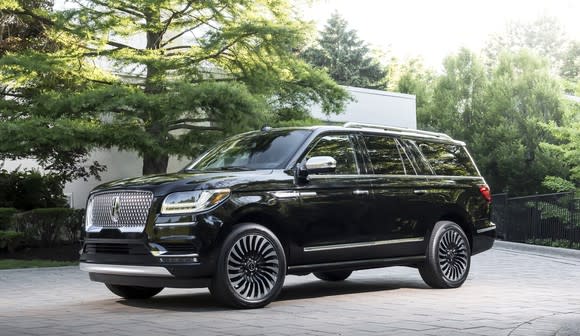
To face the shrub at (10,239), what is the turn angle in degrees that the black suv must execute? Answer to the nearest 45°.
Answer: approximately 90° to its right

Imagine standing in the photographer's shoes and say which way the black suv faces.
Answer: facing the viewer and to the left of the viewer

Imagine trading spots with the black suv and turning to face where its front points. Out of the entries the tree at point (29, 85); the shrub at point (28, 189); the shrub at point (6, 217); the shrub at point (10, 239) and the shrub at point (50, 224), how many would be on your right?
5

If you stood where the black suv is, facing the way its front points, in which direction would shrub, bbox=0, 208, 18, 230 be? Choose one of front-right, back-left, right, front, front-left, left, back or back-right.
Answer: right

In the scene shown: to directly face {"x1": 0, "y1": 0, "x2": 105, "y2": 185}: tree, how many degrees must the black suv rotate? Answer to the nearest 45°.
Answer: approximately 90° to its right

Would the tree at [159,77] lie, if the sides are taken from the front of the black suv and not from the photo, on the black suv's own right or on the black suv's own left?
on the black suv's own right

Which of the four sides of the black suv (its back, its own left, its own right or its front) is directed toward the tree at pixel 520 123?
back
